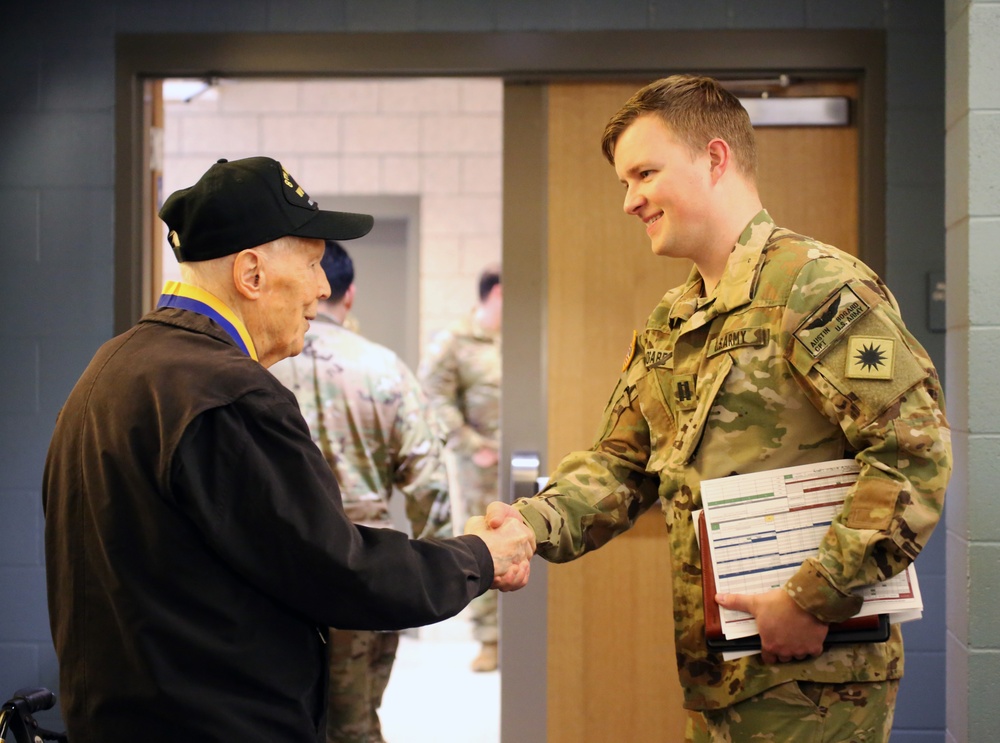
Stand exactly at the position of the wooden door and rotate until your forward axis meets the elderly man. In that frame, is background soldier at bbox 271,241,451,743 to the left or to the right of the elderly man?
right

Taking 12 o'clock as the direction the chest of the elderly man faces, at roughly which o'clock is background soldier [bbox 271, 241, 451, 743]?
The background soldier is roughly at 11 o'clock from the elderly man.

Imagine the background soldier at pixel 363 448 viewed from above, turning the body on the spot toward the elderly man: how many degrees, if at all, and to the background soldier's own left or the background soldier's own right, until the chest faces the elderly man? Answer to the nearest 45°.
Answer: approximately 180°

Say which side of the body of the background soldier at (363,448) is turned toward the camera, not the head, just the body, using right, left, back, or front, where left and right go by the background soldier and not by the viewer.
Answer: back

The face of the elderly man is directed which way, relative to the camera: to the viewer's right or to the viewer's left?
to the viewer's right

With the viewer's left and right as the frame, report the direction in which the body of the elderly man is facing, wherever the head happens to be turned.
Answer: facing away from the viewer and to the right of the viewer
